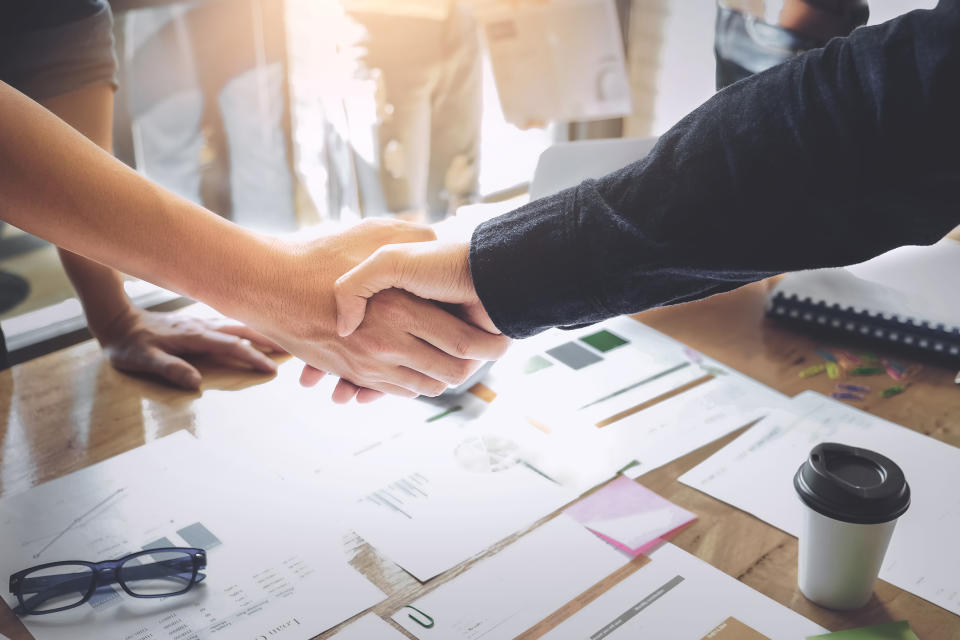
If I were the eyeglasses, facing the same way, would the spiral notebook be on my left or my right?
on my left

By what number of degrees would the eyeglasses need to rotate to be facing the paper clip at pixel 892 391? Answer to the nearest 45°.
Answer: approximately 90° to its left

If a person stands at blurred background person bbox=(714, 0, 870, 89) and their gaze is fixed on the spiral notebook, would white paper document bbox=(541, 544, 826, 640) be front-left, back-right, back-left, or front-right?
front-right

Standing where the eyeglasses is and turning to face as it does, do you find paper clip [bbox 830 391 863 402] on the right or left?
on its left

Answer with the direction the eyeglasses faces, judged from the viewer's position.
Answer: facing the viewer

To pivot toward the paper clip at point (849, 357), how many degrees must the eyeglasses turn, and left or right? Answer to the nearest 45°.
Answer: approximately 90° to its left

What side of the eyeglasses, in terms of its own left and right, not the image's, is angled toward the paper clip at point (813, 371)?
left

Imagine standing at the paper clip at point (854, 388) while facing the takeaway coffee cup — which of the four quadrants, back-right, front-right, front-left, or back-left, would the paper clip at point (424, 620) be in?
front-right

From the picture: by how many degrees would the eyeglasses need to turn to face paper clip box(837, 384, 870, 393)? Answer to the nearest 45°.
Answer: approximately 90° to its left
